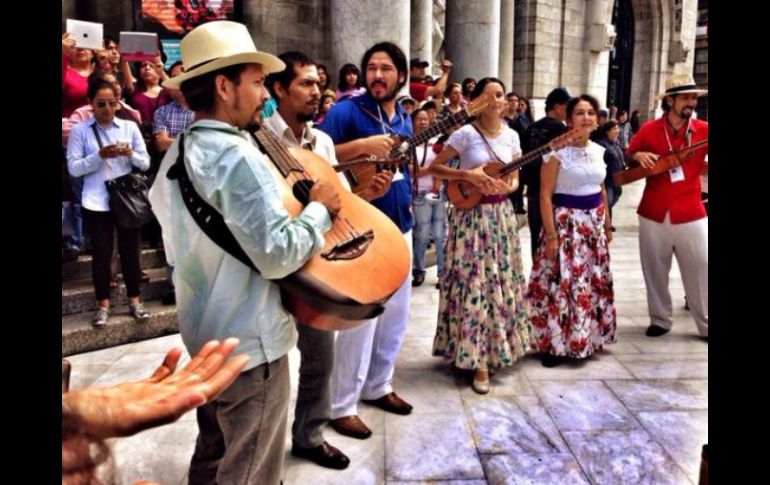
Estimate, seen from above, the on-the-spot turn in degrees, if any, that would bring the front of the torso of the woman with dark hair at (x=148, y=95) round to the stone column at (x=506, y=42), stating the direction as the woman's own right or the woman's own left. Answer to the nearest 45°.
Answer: approximately 135° to the woman's own left

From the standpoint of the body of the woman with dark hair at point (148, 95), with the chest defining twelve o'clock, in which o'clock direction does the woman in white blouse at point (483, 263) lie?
The woman in white blouse is roughly at 11 o'clock from the woman with dark hair.

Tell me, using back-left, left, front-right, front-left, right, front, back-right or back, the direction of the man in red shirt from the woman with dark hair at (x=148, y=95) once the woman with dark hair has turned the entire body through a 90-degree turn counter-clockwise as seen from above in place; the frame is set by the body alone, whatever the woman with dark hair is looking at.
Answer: front-right

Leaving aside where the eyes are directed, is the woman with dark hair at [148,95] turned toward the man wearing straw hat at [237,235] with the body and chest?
yes

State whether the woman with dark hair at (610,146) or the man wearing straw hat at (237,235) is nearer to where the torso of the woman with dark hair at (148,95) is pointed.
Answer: the man wearing straw hat

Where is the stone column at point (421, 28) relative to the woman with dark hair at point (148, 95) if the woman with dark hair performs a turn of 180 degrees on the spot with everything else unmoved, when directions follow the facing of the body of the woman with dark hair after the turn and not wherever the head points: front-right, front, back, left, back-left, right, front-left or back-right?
front-right

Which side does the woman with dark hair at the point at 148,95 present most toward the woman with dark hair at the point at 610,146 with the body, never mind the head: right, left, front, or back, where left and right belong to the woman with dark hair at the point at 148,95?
left

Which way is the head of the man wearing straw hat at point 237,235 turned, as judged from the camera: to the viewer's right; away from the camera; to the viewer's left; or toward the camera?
to the viewer's right

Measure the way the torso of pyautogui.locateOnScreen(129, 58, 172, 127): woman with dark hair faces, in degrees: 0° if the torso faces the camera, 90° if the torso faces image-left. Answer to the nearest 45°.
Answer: approximately 0°

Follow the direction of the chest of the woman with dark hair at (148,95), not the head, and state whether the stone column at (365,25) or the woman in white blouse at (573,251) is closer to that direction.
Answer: the woman in white blouse
